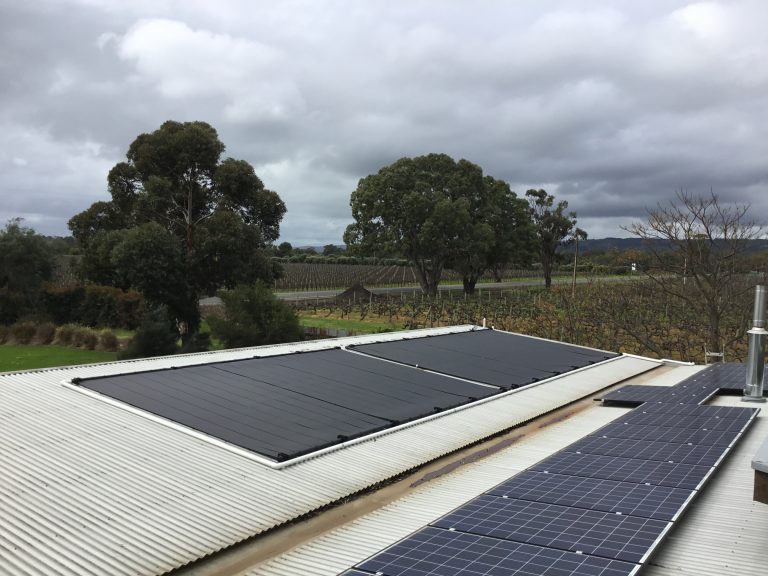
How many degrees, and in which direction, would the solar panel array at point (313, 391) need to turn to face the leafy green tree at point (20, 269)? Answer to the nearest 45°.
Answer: approximately 180°

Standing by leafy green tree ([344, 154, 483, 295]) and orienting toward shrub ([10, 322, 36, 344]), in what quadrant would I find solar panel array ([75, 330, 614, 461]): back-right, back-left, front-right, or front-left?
front-left

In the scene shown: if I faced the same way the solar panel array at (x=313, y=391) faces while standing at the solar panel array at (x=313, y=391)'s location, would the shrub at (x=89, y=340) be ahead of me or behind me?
behind

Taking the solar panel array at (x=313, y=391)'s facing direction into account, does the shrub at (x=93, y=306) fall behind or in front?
behind

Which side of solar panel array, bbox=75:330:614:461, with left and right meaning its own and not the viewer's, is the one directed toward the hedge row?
back

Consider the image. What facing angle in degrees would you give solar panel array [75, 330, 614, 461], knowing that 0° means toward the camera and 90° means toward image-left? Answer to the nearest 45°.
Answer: approximately 315°

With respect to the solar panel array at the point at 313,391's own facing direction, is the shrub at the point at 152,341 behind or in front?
behind

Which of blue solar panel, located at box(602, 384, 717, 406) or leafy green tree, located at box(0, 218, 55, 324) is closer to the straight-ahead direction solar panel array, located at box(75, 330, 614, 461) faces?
the blue solar panel

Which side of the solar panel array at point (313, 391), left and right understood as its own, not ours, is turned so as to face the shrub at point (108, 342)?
back

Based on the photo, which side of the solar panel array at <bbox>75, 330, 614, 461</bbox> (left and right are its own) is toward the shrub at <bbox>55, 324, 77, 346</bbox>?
back

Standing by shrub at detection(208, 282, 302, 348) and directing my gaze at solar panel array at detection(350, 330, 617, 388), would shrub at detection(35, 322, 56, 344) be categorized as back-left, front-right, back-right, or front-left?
back-right

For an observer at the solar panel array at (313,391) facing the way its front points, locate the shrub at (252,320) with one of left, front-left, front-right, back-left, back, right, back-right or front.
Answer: back-left

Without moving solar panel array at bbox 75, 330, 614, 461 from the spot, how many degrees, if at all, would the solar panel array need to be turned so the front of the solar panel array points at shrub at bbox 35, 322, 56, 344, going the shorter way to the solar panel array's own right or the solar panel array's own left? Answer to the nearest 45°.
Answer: approximately 180°

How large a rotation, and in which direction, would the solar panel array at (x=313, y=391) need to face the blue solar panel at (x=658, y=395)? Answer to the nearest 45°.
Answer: approximately 45° to its left

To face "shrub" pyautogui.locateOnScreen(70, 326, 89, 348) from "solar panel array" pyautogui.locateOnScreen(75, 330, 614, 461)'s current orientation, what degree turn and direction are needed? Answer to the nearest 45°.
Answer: approximately 180°
